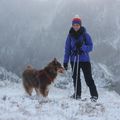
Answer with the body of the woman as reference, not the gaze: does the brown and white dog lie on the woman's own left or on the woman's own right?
on the woman's own right

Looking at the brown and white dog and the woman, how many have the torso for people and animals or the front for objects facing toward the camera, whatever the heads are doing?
1

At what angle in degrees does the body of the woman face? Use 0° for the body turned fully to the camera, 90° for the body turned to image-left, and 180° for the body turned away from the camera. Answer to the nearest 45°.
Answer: approximately 0°

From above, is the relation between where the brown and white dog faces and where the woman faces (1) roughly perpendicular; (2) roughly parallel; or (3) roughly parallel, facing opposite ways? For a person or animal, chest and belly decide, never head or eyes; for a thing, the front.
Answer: roughly perpendicular
